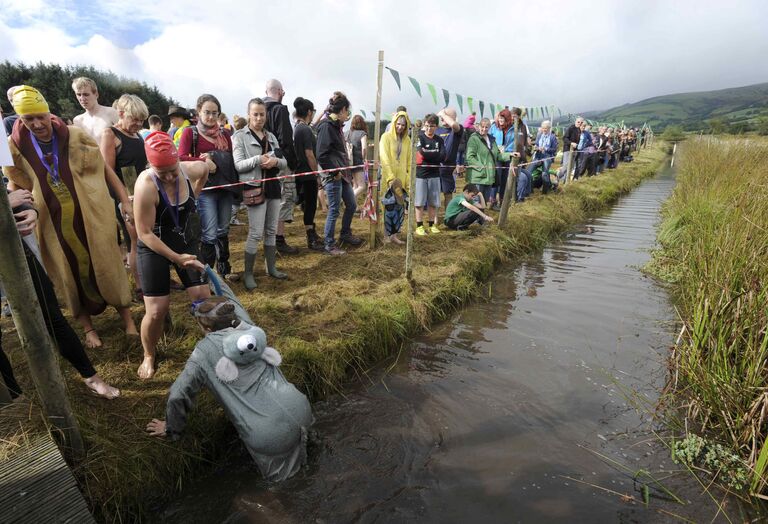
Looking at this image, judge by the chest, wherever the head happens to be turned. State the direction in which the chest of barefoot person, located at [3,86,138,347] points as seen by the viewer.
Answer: toward the camera

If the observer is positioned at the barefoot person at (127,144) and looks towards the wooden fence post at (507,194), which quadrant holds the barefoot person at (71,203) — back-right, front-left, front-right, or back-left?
back-right

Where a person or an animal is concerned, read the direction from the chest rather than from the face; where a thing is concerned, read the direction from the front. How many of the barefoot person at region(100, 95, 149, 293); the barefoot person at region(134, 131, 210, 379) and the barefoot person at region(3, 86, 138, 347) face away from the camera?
0

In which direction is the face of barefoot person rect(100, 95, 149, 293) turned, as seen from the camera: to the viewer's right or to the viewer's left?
to the viewer's right

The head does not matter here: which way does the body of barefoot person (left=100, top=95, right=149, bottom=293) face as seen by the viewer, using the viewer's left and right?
facing the viewer and to the right of the viewer

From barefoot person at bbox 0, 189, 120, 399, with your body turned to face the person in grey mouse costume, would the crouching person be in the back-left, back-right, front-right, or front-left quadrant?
front-left

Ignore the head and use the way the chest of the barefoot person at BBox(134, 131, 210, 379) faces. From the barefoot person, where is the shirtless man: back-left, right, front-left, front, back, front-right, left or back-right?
back-left

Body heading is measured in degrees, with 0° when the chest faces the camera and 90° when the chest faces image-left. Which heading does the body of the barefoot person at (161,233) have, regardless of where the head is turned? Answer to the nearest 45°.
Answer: approximately 315°

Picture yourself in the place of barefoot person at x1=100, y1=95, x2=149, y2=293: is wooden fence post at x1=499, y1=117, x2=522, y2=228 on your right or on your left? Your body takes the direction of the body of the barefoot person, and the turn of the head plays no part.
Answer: on your left

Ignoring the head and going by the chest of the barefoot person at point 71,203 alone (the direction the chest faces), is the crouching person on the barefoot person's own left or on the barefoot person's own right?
on the barefoot person's own left

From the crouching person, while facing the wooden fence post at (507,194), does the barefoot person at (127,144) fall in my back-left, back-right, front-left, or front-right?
back-right

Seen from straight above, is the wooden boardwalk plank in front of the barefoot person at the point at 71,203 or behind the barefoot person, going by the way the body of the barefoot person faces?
in front

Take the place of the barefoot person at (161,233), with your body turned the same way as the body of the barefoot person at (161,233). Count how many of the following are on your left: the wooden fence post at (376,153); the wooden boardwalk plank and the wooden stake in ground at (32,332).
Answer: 1

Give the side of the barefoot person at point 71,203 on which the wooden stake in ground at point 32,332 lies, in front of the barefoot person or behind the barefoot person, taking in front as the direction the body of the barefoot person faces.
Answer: in front

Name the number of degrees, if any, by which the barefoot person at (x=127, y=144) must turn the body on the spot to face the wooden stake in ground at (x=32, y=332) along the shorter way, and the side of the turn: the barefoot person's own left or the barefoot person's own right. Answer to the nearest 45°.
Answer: approximately 45° to the barefoot person's own right
